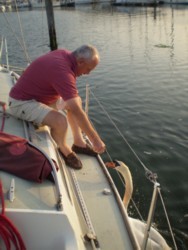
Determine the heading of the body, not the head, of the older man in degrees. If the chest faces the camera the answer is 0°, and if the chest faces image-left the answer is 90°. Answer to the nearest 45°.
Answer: approximately 270°

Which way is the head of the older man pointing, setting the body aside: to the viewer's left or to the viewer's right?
to the viewer's right

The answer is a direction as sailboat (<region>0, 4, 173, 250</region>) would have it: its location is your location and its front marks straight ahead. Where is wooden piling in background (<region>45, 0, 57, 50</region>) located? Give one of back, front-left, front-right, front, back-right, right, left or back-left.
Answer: front-right

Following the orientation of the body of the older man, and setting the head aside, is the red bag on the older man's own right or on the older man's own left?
on the older man's own right

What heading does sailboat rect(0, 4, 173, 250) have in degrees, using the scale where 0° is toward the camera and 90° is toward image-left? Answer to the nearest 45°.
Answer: approximately 135°

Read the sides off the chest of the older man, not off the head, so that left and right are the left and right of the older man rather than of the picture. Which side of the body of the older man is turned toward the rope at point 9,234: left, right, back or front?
right

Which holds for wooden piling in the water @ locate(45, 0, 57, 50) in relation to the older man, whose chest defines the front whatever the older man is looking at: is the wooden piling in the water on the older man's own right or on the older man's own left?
on the older man's own left
